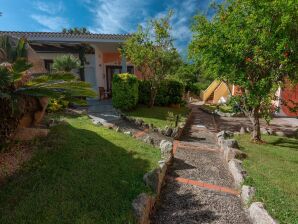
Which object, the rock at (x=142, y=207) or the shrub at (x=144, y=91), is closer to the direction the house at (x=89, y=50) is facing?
the rock

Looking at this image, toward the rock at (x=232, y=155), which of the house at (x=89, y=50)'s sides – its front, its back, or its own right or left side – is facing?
front

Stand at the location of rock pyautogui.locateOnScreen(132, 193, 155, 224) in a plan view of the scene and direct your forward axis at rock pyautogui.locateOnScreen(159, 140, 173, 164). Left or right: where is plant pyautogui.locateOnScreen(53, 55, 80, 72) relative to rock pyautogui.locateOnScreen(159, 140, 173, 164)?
left

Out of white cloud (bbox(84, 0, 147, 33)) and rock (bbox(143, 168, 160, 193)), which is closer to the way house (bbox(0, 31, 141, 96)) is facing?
the rock

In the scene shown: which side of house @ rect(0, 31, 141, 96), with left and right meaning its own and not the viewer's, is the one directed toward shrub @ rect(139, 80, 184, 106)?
left

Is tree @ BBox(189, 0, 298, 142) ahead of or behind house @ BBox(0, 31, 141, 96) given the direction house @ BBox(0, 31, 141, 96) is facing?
ahead

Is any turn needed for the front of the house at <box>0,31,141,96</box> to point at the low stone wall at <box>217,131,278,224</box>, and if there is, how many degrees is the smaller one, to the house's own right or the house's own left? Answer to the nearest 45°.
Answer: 0° — it already faces it

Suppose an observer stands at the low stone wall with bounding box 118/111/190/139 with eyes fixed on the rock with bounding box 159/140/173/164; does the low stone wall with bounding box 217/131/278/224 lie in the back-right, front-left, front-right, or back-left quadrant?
front-left

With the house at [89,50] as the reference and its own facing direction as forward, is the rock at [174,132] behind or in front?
in front

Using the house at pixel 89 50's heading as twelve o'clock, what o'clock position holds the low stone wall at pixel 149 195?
The low stone wall is roughly at 12 o'clock from the house.

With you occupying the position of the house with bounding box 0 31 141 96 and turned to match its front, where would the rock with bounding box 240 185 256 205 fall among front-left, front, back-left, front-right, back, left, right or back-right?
front

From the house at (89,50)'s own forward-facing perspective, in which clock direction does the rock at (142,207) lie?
The rock is roughly at 12 o'clock from the house.

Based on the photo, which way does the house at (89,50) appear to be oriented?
toward the camera

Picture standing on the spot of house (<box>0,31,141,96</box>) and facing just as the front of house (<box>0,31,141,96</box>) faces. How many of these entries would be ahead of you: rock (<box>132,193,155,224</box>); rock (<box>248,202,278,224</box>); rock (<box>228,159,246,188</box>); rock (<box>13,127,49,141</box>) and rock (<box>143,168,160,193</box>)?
5

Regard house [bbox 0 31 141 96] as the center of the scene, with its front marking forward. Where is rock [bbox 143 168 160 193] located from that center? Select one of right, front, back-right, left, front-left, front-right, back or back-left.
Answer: front

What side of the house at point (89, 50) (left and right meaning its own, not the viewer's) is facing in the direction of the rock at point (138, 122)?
front
